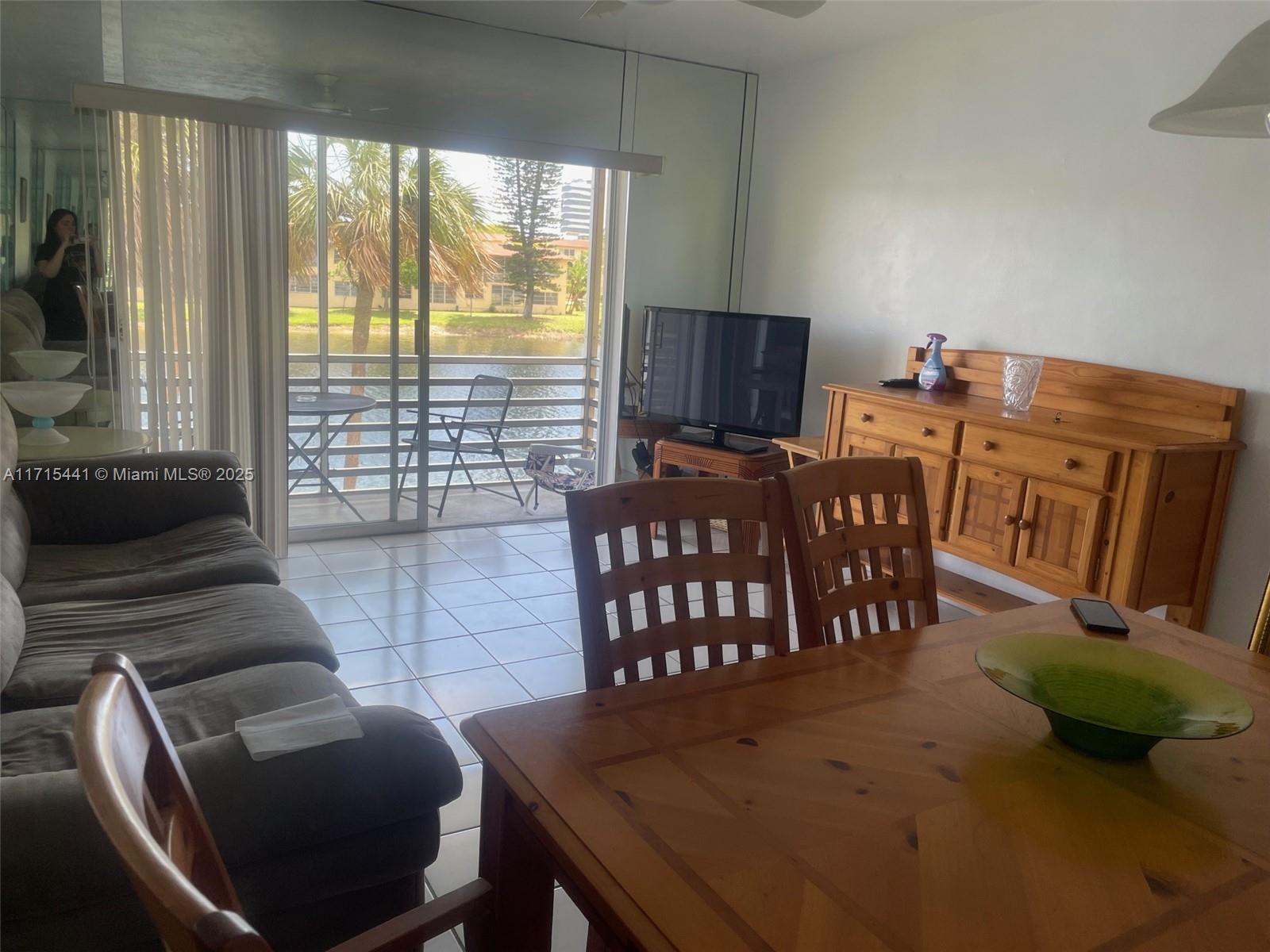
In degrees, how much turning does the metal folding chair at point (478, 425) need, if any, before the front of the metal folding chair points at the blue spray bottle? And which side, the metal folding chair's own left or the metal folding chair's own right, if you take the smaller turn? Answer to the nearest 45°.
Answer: approximately 90° to the metal folding chair's own left

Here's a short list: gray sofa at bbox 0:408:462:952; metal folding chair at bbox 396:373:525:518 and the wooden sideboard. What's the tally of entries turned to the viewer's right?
1

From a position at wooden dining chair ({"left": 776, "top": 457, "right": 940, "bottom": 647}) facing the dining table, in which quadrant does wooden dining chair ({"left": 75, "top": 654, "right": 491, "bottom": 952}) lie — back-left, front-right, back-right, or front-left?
front-right

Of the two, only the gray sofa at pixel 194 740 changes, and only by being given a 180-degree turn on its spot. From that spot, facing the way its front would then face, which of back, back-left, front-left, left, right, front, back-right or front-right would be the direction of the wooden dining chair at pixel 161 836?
left

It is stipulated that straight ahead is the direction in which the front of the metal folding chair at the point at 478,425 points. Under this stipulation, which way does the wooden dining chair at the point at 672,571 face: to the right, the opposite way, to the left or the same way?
to the left

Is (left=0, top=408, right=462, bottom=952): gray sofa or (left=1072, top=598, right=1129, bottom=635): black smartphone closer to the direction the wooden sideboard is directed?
the gray sofa

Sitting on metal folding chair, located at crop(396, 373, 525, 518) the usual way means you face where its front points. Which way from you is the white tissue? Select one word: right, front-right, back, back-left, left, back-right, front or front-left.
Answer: front-left

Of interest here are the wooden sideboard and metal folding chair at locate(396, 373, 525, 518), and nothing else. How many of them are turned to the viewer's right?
0

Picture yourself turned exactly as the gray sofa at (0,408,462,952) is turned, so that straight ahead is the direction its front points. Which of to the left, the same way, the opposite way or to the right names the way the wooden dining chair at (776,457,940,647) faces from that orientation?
to the right

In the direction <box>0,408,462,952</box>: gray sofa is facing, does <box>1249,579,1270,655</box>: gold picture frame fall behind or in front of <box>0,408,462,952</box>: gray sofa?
in front

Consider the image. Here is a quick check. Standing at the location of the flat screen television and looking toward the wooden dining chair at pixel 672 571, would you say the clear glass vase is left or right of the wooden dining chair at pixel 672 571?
left

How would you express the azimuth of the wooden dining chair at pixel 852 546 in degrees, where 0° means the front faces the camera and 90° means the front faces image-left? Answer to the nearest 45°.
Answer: approximately 315°

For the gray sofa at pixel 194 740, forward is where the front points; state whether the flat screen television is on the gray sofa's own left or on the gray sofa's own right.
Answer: on the gray sofa's own left

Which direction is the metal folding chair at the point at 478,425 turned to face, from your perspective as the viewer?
facing the viewer and to the left of the viewer

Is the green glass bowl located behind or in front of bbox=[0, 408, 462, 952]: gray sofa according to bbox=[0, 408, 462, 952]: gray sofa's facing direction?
in front

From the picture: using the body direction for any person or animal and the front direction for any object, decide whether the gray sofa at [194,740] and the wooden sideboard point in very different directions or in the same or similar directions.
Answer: very different directions

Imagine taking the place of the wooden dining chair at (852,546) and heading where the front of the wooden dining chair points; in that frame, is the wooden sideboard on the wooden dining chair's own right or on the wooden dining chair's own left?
on the wooden dining chair's own left
